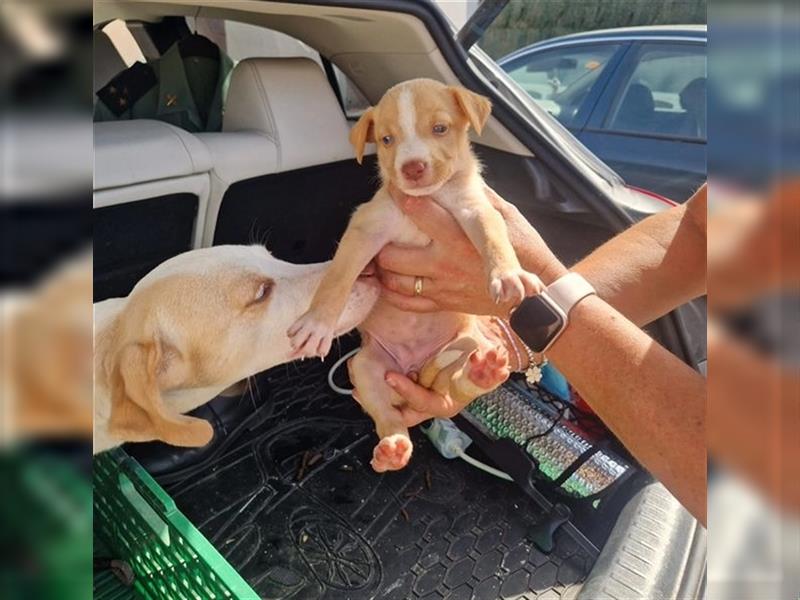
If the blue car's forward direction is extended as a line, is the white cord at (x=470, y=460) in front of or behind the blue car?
in front

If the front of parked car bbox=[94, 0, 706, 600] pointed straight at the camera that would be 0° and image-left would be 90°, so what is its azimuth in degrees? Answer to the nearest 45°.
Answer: approximately 135°

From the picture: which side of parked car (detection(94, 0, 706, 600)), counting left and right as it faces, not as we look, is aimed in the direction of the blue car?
right

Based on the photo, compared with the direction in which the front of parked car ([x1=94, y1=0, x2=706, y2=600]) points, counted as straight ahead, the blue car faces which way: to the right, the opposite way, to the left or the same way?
to the left

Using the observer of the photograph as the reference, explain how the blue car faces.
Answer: facing the viewer and to the left of the viewer

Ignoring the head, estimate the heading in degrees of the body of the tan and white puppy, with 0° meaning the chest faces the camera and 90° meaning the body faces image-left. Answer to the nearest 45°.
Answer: approximately 0°

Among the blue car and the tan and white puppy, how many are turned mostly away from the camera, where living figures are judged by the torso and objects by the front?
0
